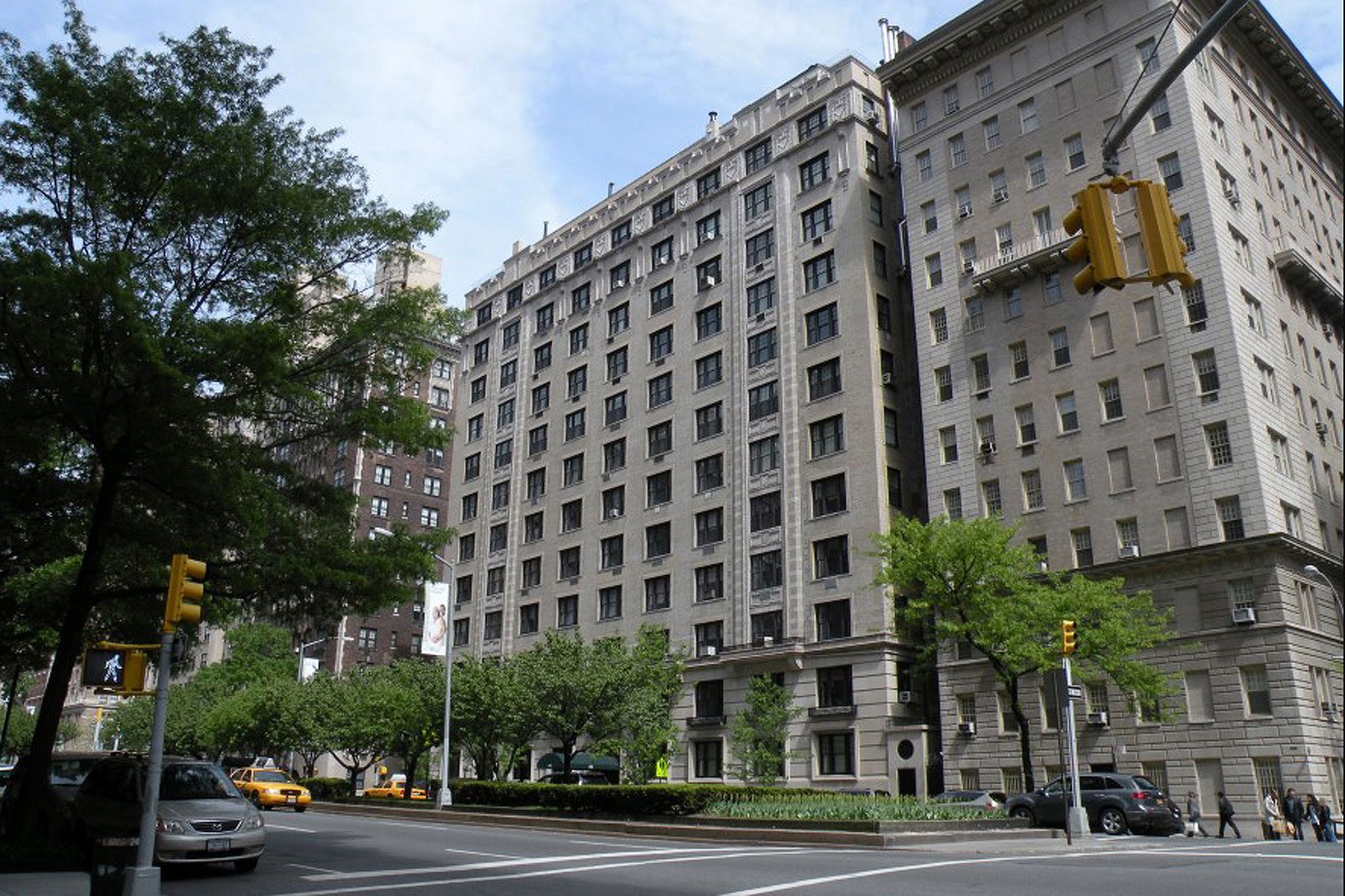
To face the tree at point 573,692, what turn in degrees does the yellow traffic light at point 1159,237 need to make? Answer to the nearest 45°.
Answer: approximately 90° to its left

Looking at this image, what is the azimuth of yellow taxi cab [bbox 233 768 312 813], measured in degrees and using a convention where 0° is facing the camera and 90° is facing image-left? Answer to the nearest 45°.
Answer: approximately 315°

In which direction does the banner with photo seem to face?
toward the camera

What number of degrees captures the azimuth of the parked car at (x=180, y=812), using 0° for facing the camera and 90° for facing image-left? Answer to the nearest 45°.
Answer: approximately 315°

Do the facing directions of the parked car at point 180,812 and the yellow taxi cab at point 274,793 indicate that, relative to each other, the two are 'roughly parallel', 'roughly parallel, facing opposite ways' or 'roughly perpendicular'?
roughly parallel

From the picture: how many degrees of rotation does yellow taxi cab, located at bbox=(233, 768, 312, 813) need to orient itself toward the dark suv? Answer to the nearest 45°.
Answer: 0° — it already faces it

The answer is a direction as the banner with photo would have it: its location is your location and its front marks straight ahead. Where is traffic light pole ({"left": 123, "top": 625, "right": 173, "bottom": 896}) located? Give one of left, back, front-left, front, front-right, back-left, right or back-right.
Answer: front

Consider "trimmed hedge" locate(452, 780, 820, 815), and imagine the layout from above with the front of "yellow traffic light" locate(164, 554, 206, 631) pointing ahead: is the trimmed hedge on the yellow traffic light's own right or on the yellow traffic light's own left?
on the yellow traffic light's own left

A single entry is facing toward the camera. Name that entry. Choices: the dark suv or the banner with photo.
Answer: the banner with photo

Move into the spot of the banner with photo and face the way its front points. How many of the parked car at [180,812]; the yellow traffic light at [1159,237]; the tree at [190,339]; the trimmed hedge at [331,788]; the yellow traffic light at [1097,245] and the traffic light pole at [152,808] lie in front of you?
5

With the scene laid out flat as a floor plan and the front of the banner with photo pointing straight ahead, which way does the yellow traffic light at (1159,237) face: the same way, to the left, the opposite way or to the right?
to the left
